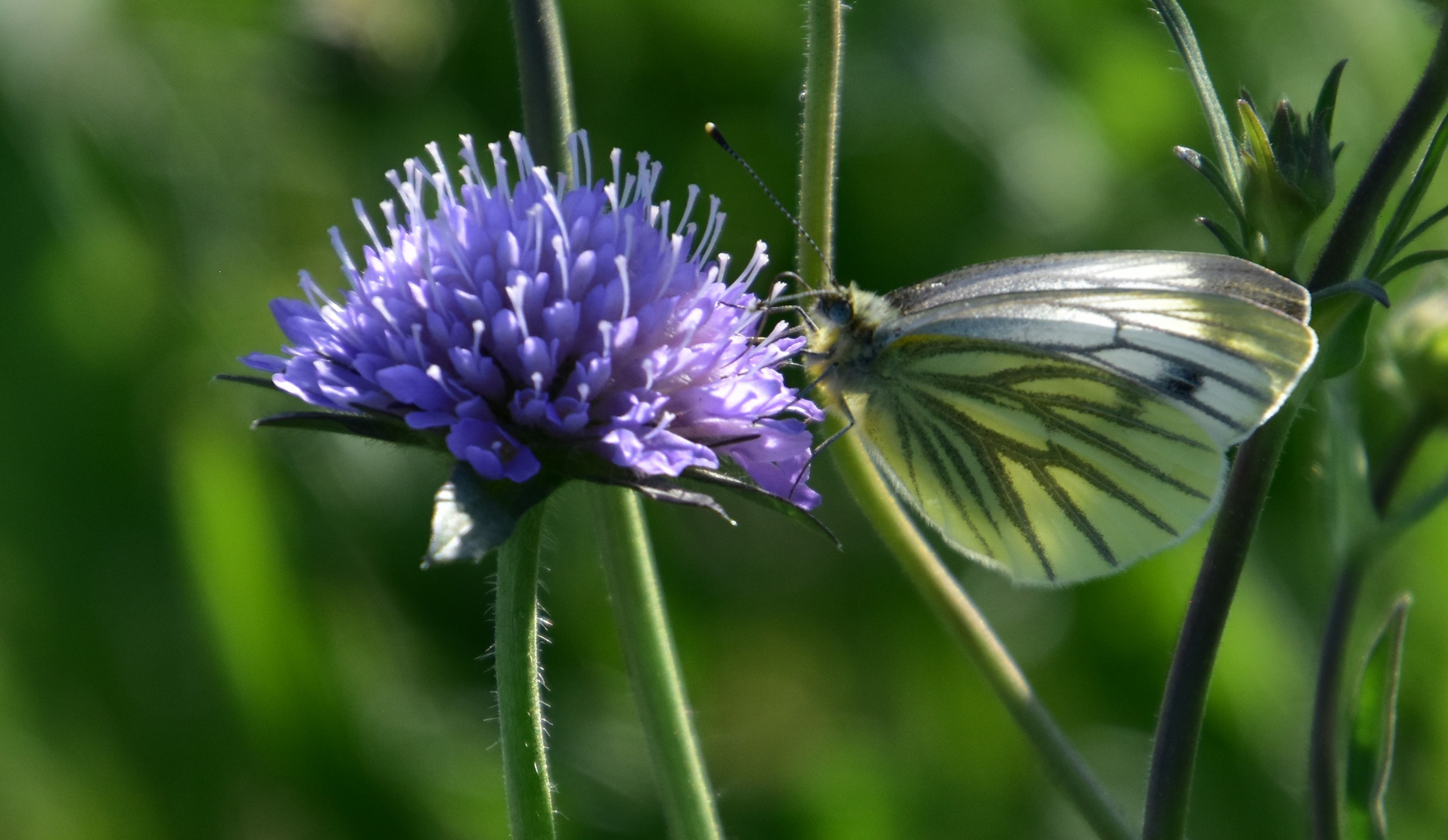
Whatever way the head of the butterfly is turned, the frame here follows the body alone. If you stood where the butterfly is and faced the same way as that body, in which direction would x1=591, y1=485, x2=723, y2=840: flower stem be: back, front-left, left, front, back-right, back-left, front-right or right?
front-left

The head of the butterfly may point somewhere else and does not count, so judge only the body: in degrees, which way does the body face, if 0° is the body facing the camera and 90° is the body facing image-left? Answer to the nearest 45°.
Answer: approximately 90°

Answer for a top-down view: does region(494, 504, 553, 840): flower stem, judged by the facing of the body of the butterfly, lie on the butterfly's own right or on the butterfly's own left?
on the butterfly's own left
